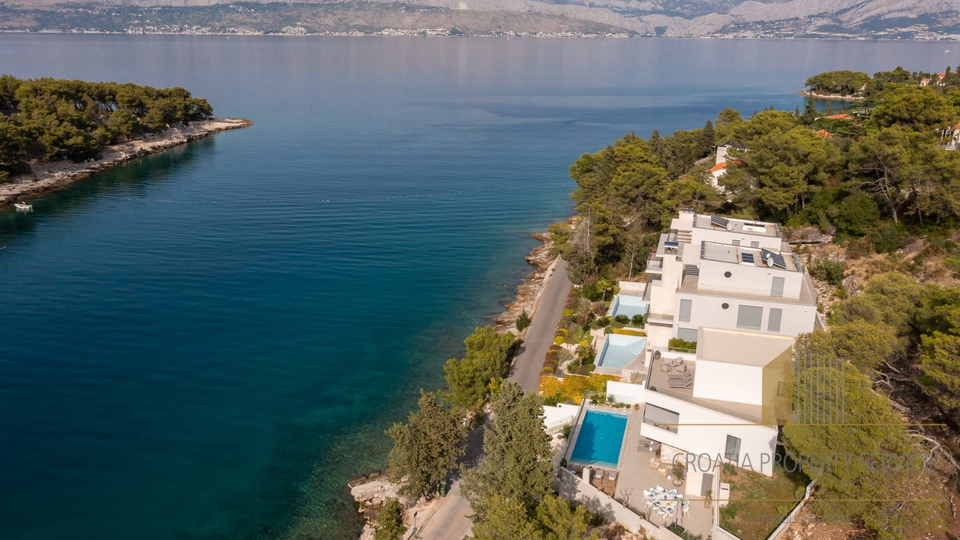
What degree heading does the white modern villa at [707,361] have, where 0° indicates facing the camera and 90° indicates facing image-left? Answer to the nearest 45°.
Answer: approximately 90°

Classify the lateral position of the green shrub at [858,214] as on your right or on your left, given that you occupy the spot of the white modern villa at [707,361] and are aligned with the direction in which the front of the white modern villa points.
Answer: on your right

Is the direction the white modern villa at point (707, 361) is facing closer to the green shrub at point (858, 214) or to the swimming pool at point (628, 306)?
the swimming pool

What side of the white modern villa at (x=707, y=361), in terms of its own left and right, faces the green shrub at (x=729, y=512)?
left

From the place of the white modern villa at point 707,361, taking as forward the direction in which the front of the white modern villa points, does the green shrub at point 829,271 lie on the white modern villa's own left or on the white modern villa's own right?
on the white modern villa's own right

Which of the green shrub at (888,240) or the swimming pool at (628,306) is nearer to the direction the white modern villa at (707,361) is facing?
the swimming pool

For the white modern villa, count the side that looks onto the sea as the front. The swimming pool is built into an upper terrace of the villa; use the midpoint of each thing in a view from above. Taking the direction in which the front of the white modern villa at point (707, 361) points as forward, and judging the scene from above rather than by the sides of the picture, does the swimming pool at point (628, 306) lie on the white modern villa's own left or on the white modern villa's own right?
on the white modern villa's own right

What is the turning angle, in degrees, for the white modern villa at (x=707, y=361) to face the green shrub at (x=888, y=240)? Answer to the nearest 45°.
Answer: approximately 135° to its right
